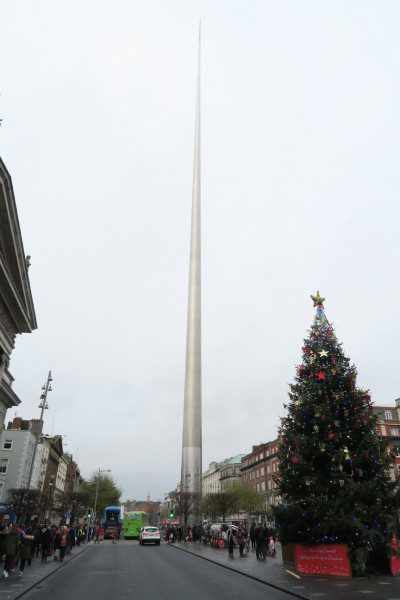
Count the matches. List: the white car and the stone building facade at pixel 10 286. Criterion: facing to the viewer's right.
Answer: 1

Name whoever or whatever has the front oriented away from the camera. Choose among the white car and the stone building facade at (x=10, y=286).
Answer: the white car

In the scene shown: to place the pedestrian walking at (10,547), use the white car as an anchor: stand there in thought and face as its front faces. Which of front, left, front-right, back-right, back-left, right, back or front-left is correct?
back

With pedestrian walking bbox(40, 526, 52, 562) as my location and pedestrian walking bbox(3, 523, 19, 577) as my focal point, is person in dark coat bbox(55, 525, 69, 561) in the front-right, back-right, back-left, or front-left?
back-left

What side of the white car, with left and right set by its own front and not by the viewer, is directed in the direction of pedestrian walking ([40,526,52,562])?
back

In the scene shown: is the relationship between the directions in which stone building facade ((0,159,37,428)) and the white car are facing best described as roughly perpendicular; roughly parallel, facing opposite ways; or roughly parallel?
roughly perpendicular

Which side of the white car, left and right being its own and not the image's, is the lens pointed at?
back

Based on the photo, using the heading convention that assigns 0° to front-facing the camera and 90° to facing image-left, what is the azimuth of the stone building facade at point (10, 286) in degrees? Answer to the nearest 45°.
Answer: approximately 270°
